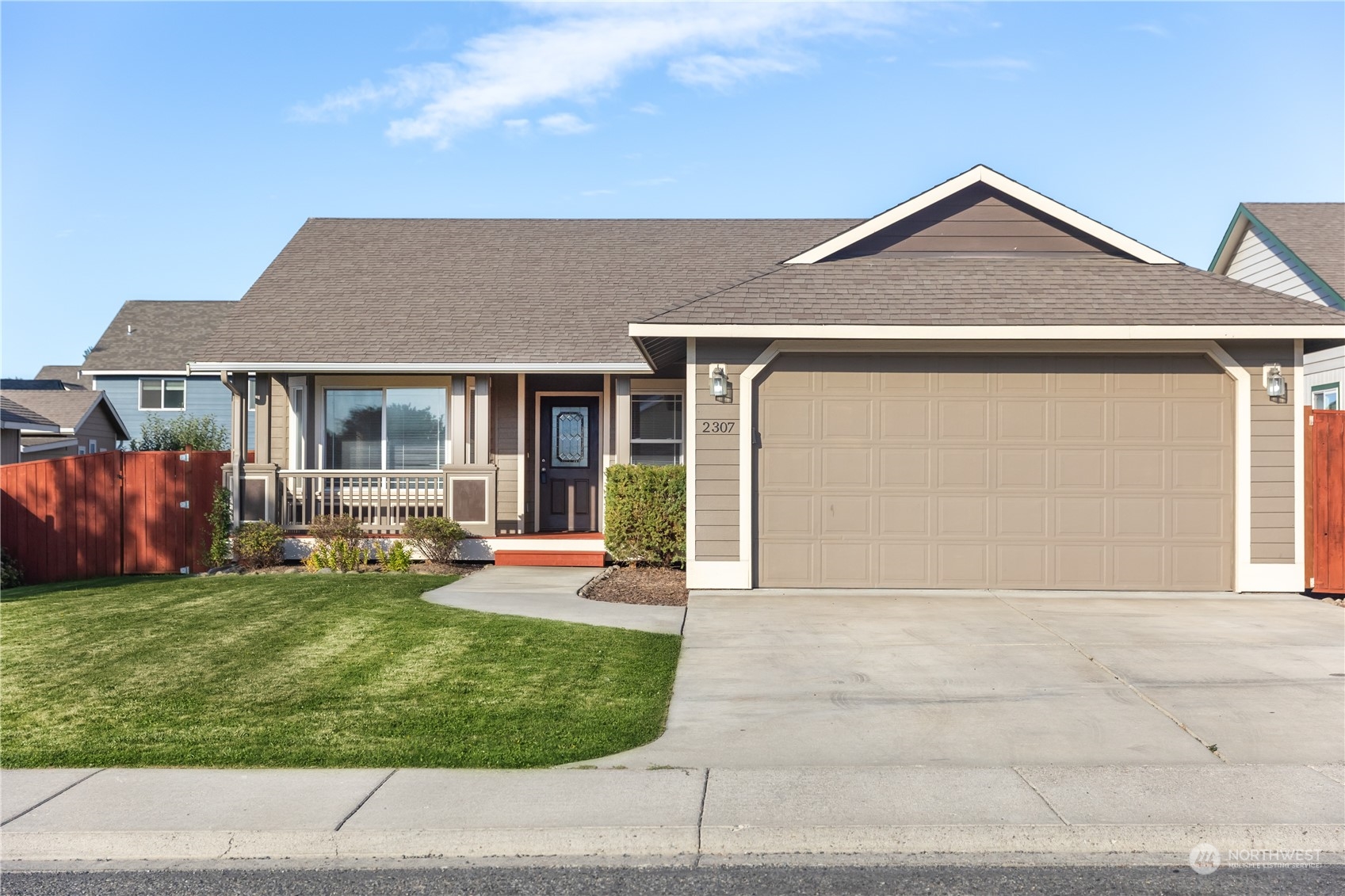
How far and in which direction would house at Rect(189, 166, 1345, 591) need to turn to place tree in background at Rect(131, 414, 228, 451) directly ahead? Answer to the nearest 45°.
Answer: approximately 135° to its right

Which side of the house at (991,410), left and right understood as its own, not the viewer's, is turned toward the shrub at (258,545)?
right

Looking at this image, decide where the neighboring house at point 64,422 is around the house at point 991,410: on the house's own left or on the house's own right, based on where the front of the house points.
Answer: on the house's own right

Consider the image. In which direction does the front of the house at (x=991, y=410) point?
toward the camera

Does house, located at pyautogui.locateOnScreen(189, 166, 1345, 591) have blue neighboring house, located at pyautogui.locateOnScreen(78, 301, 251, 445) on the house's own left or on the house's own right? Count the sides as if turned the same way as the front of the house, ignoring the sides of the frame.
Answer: on the house's own right

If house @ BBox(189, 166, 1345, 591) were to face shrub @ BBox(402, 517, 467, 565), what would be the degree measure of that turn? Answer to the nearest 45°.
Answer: approximately 90° to its right

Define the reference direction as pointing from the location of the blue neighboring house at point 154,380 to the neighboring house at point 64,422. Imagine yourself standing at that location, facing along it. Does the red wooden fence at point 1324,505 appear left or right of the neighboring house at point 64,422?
left

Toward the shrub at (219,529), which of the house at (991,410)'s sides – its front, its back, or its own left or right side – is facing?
right

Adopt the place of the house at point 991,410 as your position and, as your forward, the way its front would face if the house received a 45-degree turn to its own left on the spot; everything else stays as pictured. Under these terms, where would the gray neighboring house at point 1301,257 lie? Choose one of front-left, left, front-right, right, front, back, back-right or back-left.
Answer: left

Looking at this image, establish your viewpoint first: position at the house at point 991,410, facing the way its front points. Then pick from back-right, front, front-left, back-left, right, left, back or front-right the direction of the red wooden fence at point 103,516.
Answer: right

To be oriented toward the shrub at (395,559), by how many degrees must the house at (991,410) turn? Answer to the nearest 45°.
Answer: approximately 90° to its right

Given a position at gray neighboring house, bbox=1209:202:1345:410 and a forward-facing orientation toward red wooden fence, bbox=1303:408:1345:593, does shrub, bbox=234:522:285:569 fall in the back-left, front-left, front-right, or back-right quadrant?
front-right

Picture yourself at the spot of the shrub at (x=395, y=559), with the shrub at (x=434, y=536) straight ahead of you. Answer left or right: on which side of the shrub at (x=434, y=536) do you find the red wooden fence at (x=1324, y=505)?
right

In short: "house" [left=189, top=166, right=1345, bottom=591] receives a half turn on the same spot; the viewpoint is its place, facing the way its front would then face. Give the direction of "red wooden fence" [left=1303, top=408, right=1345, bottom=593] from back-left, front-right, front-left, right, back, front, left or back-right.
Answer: right
